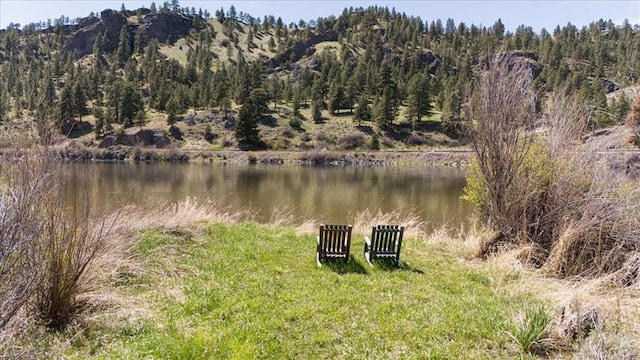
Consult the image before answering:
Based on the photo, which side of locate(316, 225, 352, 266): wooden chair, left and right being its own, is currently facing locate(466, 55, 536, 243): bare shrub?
right

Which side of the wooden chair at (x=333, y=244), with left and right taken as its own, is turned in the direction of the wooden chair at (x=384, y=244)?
right

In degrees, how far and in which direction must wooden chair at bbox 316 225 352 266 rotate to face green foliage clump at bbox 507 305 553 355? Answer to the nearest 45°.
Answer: approximately 135° to its right

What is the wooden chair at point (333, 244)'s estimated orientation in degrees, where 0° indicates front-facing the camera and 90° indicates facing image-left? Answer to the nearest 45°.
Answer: approximately 180°

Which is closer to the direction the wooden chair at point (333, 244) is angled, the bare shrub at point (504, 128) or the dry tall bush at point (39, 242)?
the bare shrub

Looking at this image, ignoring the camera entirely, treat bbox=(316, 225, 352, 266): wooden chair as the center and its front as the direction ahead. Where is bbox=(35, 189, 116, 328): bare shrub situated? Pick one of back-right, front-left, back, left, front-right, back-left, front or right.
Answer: back-left

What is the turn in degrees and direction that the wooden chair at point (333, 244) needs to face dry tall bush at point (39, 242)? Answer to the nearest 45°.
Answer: approximately 135° to its left

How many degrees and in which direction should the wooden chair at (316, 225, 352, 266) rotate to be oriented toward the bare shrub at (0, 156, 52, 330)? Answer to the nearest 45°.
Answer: approximately 135° to its left
